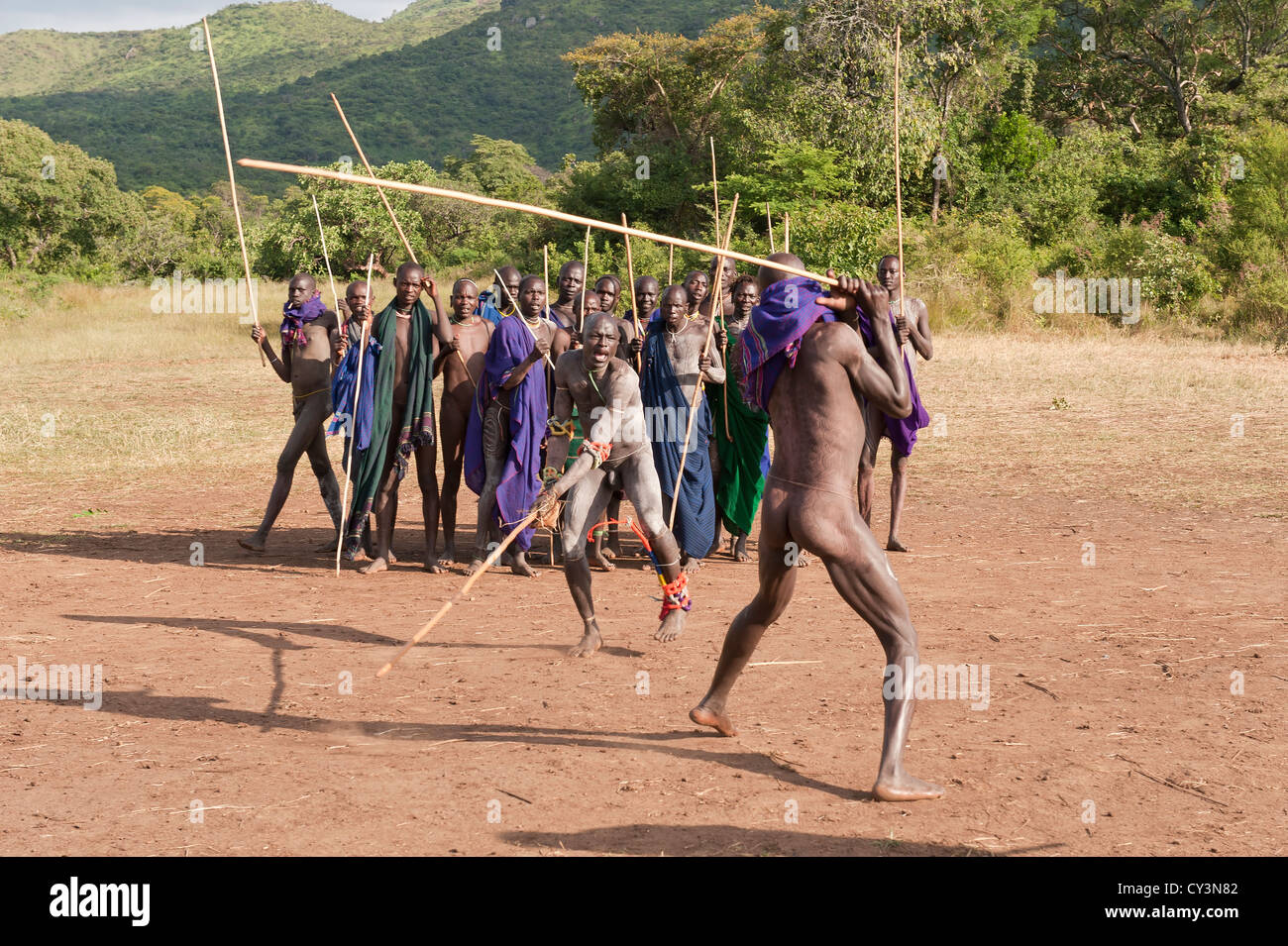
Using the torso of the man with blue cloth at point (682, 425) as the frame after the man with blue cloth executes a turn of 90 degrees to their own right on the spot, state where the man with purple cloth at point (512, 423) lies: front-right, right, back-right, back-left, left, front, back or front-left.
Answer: front

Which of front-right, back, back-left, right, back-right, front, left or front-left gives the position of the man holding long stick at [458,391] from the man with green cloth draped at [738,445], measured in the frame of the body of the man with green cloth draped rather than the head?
right

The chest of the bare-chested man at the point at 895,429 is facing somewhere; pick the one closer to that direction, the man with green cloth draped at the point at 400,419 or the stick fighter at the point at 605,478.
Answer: the stick fighter

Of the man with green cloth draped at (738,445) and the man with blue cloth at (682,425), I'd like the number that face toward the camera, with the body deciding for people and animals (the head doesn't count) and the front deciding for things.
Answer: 2

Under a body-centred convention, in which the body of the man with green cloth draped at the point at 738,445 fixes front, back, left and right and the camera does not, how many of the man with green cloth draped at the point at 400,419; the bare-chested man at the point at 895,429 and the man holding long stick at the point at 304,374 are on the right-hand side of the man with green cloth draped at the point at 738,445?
2

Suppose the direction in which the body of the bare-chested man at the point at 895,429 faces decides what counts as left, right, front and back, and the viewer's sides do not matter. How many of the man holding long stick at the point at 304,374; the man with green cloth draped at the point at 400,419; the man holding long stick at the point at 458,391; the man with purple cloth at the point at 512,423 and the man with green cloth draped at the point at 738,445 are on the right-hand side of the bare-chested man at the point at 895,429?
5

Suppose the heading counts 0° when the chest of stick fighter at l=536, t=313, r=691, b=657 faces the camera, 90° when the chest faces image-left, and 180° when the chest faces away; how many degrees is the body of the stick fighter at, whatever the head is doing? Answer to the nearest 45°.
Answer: approximately 0°

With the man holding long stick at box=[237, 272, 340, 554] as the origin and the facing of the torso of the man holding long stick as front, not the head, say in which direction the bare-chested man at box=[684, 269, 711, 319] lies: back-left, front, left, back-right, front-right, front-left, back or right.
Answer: back-left
